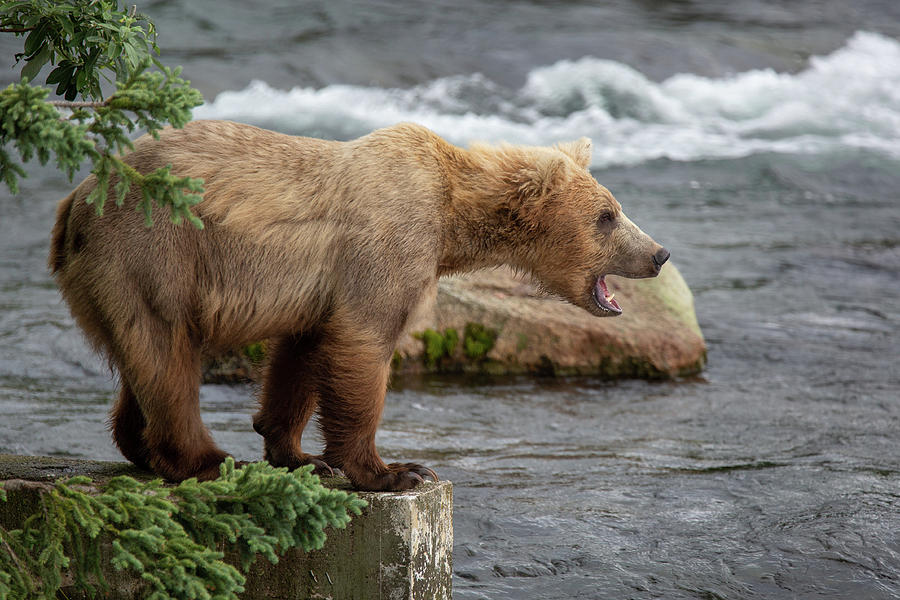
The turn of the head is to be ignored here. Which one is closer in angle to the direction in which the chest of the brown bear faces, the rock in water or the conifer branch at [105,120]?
the rock in water

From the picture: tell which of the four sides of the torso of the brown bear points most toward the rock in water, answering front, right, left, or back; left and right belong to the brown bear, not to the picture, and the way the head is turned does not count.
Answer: left

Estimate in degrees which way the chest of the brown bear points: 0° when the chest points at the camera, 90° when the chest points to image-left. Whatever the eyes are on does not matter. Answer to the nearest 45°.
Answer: approximately 270°

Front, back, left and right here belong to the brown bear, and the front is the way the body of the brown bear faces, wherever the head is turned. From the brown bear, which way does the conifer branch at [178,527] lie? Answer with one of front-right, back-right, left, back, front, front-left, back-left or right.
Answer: right
